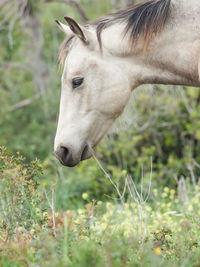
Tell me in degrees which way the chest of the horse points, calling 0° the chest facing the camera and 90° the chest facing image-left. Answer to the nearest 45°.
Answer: approximately 90°
